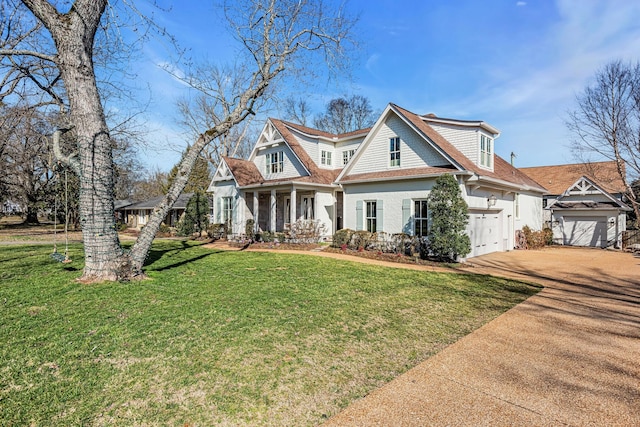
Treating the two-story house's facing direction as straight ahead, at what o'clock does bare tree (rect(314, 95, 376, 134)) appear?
The bare tree is roughly at 4 o'clock from the two-story house.

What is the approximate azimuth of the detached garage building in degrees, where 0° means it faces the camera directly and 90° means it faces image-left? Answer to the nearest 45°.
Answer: approximately 0°

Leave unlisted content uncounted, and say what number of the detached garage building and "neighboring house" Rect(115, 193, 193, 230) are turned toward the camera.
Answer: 2

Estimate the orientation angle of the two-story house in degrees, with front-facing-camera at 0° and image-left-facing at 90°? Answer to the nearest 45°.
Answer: approximately 45°

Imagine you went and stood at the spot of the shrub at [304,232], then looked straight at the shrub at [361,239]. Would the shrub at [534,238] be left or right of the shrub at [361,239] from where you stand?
left

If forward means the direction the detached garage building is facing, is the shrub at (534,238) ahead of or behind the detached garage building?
ahead

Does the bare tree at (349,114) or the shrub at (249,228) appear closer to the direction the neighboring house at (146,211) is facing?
the shrub

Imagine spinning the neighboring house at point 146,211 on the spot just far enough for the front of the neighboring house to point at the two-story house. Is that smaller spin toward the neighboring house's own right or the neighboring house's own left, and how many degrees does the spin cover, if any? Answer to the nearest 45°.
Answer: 0° — it already faces it

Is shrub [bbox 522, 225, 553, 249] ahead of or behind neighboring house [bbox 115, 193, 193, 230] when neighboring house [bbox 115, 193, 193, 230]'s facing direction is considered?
ahead

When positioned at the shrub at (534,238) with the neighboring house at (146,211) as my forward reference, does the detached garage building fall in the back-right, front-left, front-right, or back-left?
back-right

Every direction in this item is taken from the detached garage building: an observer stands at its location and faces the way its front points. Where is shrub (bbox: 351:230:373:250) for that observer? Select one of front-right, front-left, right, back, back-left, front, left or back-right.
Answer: front-right
